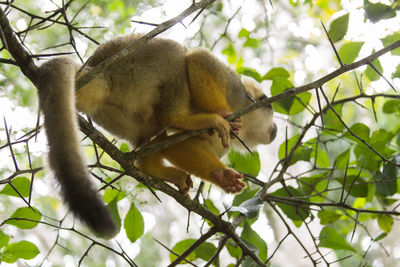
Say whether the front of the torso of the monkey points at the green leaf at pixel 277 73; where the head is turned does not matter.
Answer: yes

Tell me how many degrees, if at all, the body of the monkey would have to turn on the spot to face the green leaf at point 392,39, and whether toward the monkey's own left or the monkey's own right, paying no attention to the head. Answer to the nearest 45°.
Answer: approximately 45° to the monkey's own right

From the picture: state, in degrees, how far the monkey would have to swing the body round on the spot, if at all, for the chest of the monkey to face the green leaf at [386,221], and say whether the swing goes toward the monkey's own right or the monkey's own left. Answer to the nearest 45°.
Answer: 0° — it already faces it

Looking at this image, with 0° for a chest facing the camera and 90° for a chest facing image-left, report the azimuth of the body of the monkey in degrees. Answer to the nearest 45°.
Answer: approximately 270°
